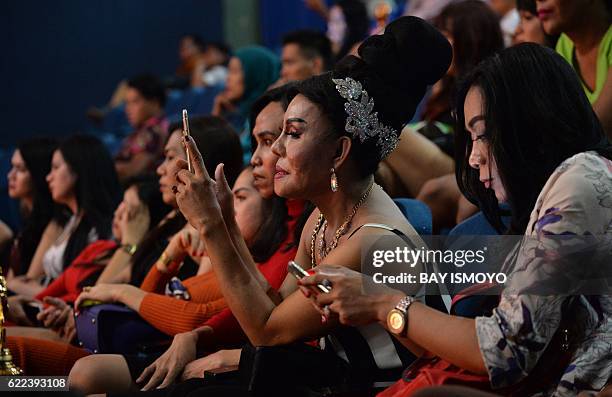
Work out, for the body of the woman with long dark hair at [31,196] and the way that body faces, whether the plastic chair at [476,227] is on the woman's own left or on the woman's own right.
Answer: on the woman's own left

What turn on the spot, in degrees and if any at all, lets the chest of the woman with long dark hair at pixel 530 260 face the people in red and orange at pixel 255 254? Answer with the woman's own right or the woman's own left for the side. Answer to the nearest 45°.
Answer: approximately 45° to the woman's own right

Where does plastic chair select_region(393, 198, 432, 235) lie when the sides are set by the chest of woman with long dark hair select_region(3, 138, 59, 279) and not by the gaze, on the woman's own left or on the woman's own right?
on the woman's own left

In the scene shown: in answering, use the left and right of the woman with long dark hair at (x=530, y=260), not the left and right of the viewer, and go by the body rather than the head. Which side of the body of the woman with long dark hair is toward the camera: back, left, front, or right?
left

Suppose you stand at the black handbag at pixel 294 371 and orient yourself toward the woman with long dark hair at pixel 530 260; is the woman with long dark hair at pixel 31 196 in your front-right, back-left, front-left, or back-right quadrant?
back-left

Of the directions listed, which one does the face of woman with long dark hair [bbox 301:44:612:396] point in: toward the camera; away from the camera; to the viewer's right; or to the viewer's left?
to the viewer's left
